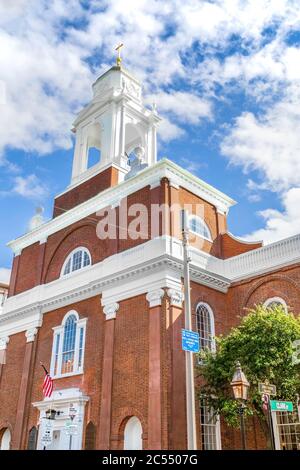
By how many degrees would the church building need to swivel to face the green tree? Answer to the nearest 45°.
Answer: approximately 90° to its left

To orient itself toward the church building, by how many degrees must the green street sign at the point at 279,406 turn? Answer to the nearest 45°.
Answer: approximately 135° to its right

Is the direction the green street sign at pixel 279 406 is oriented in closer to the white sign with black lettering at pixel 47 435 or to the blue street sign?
the blue street sign

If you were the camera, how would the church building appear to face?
facing the viewer and to the left of the viewer

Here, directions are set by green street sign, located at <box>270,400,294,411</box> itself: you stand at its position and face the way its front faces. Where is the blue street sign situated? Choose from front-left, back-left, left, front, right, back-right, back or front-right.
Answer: front-right

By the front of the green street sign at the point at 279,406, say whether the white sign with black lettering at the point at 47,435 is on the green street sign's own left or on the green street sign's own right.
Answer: on the green street sign's own right

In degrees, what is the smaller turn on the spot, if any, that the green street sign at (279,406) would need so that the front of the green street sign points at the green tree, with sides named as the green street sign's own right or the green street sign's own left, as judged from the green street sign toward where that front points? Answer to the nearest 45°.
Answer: approximately 180°

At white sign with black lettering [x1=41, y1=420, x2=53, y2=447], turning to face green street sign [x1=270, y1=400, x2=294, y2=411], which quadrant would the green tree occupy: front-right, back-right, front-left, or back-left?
front-left

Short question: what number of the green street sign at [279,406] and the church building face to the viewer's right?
0

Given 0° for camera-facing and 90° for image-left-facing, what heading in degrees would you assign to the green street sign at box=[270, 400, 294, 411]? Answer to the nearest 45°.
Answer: approximately 0°
